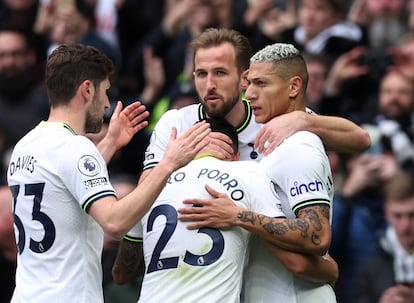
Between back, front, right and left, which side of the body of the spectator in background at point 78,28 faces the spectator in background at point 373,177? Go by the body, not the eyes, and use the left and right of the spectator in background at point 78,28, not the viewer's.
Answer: left

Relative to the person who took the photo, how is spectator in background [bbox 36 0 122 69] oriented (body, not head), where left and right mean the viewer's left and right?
facing the viewer and to the left of the viewer

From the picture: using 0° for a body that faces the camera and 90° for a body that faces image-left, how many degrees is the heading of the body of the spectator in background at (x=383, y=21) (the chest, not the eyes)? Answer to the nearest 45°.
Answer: approximately 0°

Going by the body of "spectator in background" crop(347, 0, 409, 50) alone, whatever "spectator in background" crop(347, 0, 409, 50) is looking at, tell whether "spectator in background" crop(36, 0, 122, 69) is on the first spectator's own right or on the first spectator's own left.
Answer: on the first spectator's own right

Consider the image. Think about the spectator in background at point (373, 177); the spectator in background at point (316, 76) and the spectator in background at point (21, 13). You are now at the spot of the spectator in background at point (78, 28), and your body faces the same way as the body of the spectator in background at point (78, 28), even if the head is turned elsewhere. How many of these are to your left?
2

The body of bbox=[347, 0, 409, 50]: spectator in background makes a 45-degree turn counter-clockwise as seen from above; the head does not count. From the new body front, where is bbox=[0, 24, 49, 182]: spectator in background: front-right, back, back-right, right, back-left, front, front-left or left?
back-right

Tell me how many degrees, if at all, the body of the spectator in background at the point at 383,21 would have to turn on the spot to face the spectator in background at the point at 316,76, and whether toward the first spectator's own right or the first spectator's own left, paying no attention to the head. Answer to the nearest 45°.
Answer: approximately 45° to the first spectator's own right

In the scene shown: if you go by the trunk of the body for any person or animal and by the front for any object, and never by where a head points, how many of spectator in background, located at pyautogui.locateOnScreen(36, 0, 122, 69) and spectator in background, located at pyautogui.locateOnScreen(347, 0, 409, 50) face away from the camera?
0

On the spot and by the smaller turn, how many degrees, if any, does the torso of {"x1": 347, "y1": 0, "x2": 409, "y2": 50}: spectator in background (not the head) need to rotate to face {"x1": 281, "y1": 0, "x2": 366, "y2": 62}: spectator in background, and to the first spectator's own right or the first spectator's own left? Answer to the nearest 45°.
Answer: approximately 90° to the first spectator's own right
